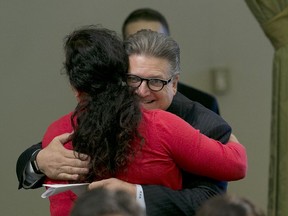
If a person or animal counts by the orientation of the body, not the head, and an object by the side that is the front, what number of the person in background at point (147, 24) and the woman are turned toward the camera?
1

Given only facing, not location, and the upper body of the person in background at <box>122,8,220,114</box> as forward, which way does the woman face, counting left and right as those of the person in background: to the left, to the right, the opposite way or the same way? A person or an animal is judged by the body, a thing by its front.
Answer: the opposite way

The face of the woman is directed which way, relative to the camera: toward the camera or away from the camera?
away from the camera

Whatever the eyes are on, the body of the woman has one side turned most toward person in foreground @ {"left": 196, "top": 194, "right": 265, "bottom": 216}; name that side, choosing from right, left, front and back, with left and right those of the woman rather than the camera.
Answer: back

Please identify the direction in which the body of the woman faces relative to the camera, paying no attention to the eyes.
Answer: away from the camera

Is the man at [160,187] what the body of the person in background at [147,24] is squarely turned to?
yes

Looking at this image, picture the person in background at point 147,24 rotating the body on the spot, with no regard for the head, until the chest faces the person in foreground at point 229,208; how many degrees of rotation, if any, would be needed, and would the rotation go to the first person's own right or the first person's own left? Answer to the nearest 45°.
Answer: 0° — they already face them

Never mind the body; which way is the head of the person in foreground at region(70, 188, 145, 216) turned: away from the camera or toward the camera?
away from the camera

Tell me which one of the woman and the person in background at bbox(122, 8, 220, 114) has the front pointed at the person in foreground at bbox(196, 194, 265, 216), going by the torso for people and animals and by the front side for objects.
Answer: the person in background at bbox(122, 8, 220, 114)
